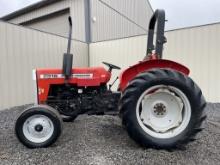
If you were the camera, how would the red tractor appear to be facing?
facing to the left of the viewer

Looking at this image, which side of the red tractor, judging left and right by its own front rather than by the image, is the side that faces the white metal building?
right
